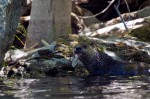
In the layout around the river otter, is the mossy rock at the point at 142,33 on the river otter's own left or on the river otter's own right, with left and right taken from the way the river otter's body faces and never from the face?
on the river otter's own right

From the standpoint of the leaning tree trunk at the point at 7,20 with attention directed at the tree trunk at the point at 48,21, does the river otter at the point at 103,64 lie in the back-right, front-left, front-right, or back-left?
front-right

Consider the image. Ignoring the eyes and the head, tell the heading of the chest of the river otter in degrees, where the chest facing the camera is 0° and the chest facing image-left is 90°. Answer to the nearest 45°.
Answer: approximately 90°

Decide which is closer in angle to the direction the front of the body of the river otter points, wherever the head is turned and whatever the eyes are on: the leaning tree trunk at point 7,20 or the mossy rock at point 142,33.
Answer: the leaning tree trunk

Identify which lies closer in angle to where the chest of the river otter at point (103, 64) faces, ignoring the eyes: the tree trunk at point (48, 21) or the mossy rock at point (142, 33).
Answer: the tree trunk

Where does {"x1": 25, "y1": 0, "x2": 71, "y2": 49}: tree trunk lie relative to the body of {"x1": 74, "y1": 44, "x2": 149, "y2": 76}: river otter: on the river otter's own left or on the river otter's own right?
on the river otter's own right

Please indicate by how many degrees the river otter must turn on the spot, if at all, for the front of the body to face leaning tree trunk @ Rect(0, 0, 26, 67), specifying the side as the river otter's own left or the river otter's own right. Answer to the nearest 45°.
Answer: approximately 45° to the river otter's own left

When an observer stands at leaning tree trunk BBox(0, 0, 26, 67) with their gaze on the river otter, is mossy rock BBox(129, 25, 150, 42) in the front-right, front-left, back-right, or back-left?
front-left
